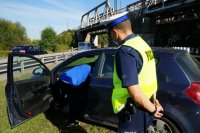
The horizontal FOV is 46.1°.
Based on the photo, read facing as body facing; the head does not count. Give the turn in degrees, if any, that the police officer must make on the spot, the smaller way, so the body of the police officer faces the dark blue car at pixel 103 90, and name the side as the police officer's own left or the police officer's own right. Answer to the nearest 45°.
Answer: approximately 45° to the police officer's own right

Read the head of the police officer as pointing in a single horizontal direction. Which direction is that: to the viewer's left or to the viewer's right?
to the viewer's left

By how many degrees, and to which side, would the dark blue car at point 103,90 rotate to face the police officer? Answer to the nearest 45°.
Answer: approximately 135° to its left

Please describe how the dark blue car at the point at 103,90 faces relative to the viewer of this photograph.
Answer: facing away from the viewer and to the left of the viewer

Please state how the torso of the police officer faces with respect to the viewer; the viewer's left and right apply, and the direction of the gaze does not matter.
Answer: facing away from the viewer and to the left of the viewer
